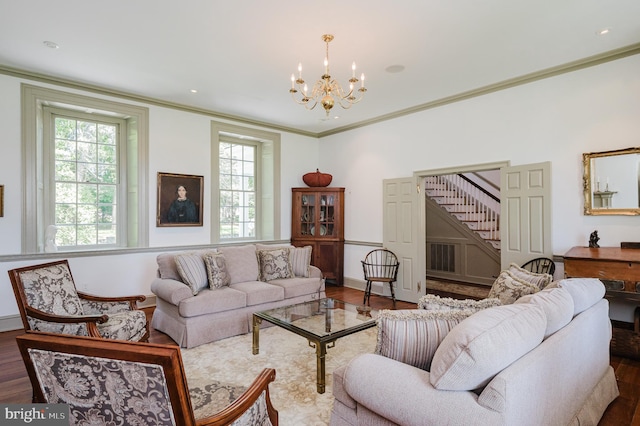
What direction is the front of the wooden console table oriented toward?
toward the camera

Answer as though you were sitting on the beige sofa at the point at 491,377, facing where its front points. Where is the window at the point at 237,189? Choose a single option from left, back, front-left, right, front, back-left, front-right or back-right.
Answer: front

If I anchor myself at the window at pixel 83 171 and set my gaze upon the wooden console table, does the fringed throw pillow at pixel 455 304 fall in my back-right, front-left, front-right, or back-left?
front-right

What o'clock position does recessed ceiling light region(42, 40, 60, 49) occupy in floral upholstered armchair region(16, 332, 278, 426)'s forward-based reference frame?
The recessed ceiling light is roughly at 10 o'clock from the floral upholstered armchair.

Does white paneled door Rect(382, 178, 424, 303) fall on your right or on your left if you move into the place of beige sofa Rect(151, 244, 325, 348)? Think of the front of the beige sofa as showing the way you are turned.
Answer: on your left

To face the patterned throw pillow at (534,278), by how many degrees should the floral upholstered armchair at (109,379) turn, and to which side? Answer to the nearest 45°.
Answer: approximately 45° to its right

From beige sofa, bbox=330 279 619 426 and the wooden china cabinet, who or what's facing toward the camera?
the wooden china cabinet

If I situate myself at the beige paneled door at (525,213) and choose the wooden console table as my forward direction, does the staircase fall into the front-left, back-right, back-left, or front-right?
back-left

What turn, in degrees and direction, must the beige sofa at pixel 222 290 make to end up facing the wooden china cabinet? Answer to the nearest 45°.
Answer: approximately 90° to its left

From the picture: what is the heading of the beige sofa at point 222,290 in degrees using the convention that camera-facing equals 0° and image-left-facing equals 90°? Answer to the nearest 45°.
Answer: approximately 315°

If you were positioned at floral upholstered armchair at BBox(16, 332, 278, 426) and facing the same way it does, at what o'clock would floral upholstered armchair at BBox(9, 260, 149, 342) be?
floral upholstered armchair at BBox(9, 260, 149, 342) is roughly at 10 o'clock from floral upholstered armchair at BBox(16, 332, 278, 426).

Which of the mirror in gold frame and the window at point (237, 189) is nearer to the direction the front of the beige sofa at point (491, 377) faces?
the window

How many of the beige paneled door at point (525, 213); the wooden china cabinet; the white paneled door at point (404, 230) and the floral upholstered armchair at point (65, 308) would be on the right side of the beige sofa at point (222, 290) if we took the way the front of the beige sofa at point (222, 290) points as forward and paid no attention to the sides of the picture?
1

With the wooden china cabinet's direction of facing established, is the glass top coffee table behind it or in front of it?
in front

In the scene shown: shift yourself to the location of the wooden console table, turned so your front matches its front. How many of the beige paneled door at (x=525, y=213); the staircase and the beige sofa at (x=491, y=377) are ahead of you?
1

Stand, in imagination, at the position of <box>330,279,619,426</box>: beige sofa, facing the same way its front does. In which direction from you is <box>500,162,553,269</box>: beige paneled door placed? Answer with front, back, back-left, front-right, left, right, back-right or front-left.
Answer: front-right

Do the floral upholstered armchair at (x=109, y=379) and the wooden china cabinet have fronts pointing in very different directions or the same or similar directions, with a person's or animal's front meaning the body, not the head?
very different directions

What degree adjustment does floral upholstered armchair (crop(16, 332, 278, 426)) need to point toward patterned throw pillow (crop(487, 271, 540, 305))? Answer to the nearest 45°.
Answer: approximately 45° to its right

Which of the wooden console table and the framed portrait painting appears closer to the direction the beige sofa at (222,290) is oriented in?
the wooden console table

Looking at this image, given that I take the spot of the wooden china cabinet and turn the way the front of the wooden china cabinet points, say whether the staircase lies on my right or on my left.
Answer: on my left

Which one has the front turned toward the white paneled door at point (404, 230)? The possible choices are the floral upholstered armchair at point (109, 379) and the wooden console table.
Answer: the floral upholstered armchair
